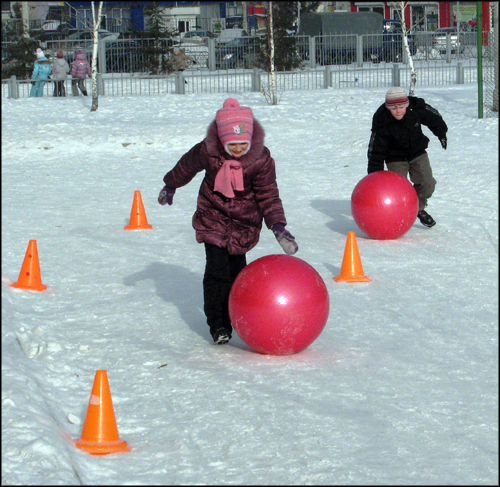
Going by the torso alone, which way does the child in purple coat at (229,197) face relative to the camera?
toward the camera

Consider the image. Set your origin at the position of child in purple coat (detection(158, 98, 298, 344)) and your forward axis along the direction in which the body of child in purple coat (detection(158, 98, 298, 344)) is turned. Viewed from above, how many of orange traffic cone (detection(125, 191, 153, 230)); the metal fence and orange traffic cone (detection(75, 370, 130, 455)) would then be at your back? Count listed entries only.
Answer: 2

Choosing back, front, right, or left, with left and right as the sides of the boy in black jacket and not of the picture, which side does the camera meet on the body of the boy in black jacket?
front

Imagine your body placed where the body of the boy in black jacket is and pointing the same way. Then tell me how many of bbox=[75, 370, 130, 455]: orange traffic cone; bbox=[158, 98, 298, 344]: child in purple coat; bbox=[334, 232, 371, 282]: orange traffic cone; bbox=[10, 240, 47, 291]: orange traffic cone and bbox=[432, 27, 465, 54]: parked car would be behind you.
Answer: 1

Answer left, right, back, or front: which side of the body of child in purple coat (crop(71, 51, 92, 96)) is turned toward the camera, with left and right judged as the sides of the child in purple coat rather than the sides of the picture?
back

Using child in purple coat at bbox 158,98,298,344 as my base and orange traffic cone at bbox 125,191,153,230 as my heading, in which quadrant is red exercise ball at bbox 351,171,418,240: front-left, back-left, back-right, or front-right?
front-right

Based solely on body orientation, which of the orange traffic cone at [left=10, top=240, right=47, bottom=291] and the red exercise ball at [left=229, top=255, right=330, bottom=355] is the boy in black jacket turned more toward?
the red exercise ball

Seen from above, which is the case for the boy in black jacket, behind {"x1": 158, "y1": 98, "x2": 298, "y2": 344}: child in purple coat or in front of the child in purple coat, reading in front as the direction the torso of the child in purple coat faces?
behind

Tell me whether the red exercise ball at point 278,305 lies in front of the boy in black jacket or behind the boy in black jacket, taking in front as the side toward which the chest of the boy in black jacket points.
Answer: in front
